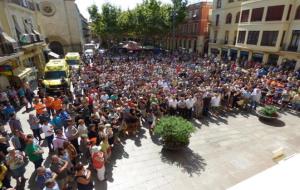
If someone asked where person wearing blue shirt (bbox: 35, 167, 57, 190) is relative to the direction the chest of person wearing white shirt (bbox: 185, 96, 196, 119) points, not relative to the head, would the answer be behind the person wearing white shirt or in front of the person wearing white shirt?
in front

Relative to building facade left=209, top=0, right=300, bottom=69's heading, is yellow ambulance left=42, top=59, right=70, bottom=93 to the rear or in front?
in front

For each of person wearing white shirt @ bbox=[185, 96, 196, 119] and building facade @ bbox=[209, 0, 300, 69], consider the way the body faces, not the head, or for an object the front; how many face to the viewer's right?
0

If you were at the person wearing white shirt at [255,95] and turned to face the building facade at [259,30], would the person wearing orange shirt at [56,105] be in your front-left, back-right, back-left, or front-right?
back-left

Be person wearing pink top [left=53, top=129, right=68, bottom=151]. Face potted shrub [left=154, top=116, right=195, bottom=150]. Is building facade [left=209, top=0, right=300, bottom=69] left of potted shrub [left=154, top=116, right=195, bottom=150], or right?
left

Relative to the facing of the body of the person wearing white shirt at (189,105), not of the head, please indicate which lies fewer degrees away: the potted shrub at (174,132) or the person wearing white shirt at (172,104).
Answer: the potted shrub

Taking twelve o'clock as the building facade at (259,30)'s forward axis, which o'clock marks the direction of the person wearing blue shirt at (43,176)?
The person wearing blue shirt is roughly at 11 o'clock from the building facade.

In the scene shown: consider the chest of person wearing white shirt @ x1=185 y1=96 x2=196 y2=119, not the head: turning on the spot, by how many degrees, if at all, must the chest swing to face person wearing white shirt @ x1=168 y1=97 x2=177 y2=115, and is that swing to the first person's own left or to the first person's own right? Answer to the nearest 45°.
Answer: approximately 90° to the first person's own right

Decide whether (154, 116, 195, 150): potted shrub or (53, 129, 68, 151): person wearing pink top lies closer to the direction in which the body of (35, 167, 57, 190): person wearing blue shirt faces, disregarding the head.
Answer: the potted shrub

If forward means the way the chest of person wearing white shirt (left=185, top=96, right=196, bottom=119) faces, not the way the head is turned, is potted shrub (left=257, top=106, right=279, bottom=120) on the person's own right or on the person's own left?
on the person's own left

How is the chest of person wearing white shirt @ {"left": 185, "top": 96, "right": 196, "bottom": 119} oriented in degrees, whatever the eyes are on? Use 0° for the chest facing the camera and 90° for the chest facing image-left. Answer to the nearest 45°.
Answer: approximately 0°
